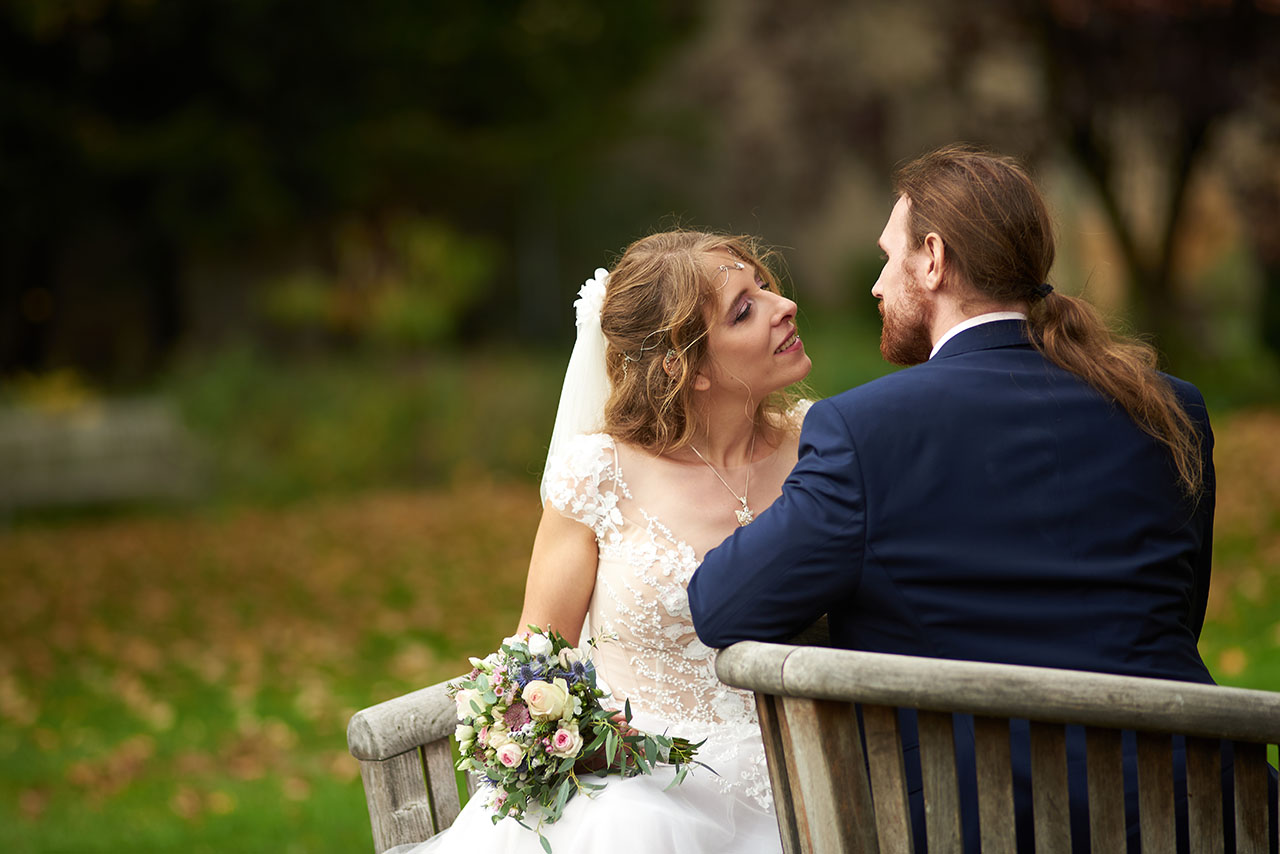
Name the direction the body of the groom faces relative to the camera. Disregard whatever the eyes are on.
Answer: away from the camera

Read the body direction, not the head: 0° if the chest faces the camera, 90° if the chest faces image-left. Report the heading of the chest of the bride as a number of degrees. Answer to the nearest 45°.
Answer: approximately 315°

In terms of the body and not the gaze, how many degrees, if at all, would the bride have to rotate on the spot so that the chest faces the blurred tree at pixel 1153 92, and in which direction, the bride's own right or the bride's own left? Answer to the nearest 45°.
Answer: approximately 90° to the bride's own left

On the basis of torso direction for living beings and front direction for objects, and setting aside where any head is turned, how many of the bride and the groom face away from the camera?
1

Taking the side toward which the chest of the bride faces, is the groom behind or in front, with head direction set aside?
in front

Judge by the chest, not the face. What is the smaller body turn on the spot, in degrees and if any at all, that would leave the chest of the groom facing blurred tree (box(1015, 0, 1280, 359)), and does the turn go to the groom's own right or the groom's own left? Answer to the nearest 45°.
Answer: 0° — they already face it

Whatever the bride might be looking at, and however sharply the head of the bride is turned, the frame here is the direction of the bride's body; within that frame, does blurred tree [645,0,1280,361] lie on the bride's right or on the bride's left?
on the bride's left

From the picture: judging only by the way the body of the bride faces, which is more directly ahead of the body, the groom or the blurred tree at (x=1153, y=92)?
the groom

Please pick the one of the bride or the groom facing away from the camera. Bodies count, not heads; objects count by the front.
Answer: the groom
